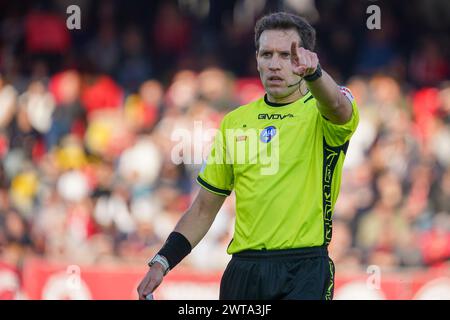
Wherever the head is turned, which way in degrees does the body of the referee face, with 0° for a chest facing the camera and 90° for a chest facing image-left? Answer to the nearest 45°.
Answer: approximately 45°
